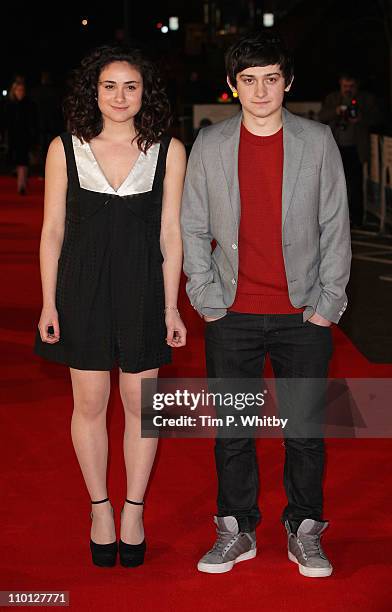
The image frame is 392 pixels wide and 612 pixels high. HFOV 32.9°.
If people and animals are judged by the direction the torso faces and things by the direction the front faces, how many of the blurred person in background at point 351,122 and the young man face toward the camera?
2

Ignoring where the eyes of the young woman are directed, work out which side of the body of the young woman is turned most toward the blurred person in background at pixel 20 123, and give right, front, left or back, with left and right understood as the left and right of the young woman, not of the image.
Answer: back

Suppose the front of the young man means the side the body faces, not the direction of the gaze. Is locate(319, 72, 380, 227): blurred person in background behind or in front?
behind

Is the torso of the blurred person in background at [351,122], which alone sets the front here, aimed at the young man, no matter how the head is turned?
yes

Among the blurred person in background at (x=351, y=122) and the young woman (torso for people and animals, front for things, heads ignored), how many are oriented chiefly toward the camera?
2

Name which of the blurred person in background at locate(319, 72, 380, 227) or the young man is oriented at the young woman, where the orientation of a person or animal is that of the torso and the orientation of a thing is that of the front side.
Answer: the blurred person in background

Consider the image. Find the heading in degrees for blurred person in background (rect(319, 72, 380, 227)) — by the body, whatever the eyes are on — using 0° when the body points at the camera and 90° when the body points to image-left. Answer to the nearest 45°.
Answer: approximately 0°

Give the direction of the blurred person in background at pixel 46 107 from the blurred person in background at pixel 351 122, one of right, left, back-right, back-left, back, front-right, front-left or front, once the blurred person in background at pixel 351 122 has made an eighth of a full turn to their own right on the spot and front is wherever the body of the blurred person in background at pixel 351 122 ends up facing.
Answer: right

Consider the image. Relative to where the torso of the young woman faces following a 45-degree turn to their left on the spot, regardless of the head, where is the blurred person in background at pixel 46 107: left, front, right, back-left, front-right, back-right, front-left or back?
back-left

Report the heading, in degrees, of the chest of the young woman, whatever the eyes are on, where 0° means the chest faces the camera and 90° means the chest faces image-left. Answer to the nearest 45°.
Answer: approximately 0°
